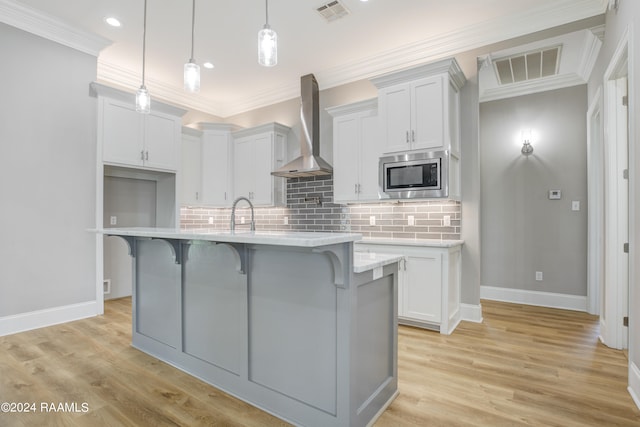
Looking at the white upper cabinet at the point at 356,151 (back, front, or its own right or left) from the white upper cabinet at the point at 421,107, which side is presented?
left

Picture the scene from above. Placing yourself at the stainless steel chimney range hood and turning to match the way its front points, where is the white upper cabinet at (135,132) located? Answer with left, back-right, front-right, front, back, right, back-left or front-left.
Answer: front-right

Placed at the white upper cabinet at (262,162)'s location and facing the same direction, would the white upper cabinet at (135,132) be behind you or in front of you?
in front

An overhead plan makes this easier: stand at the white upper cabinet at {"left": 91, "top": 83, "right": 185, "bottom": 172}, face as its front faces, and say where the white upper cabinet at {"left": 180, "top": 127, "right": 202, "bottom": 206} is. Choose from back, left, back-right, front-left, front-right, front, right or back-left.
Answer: left

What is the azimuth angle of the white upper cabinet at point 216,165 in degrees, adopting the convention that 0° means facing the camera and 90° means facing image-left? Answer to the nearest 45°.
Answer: approximately 0°
